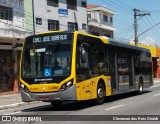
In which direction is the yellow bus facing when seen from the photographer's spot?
facing the viewer and to the left of the viewer

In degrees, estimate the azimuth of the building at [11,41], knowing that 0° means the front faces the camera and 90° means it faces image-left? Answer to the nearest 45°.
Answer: approximately 315°

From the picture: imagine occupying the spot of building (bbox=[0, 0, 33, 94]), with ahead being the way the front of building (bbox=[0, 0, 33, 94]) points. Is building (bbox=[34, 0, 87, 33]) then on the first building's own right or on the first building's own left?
on the first building's own left

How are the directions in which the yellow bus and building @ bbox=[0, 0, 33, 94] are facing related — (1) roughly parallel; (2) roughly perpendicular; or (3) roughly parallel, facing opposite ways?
roughly perpendicular

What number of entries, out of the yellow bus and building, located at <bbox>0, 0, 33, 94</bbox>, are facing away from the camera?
0

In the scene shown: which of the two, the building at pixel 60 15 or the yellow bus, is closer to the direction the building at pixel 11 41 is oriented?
the yellow bus

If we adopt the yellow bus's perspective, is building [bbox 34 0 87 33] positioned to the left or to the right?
on its right
